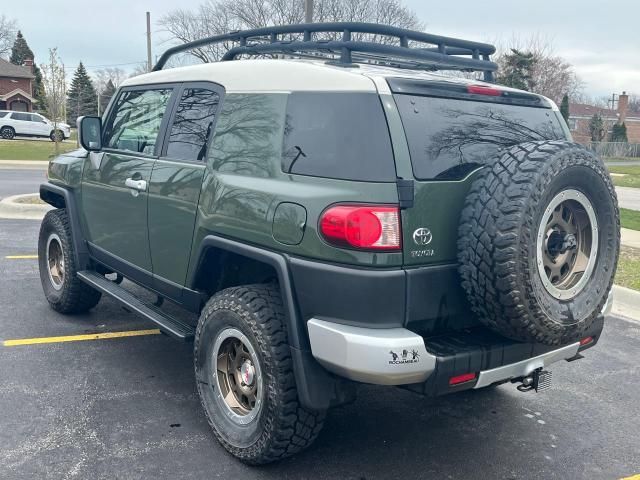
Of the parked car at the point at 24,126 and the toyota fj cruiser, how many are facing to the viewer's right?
1

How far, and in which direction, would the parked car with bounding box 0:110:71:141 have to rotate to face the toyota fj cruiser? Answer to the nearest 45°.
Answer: approximately 90° to its right

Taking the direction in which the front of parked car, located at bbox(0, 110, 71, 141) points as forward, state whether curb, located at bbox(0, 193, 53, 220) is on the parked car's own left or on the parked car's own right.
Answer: on the parked car's own right

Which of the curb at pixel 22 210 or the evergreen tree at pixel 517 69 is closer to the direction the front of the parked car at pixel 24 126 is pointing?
the evergreen tree

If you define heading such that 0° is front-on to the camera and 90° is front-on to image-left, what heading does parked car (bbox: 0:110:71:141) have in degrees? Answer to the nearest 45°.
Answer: approximately 270°

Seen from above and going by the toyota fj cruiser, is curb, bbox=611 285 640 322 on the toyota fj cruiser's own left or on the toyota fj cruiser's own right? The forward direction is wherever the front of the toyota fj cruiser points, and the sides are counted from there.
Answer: on the toyota fj cruiser's own right

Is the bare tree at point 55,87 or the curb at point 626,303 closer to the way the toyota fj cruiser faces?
the bare tree

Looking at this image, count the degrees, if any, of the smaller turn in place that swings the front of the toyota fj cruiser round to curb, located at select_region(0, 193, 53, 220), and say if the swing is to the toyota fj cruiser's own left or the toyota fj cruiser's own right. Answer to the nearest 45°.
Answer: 0° — it already faces it

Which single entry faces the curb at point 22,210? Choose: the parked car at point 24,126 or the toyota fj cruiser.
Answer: the toyota fj cruiser

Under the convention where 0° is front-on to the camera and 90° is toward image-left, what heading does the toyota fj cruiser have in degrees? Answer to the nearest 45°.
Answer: approximately 135°
